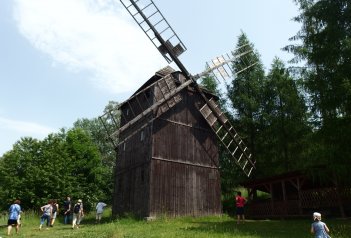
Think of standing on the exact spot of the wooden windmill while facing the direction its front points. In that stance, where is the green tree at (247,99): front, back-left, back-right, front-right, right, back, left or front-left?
left

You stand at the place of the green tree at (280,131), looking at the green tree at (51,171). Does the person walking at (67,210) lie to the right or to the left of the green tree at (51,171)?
left

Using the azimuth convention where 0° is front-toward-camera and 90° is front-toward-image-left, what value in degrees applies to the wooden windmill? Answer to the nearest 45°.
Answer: approximately 315°

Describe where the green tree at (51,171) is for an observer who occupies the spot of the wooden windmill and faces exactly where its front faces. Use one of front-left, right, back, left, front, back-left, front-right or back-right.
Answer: back

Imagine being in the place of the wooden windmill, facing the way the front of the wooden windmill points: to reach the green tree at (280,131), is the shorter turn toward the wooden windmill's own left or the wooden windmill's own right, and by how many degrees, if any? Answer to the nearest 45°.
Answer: approximately 90° to the wooden windmill's own left

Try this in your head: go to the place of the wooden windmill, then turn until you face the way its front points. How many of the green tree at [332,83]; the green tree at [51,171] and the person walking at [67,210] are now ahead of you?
1

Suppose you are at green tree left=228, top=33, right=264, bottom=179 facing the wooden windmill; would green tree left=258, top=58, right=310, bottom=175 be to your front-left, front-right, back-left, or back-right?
back-left
